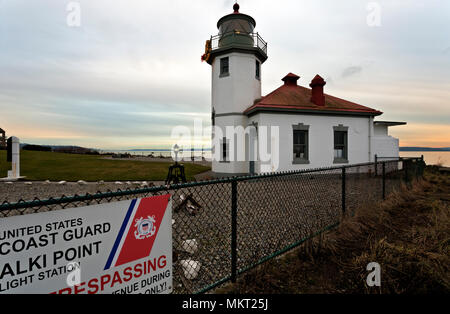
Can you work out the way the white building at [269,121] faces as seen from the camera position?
facing the viewer and to the left of the viewer

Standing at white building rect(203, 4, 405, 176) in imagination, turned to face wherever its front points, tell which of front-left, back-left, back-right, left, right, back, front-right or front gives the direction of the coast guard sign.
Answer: front-left
